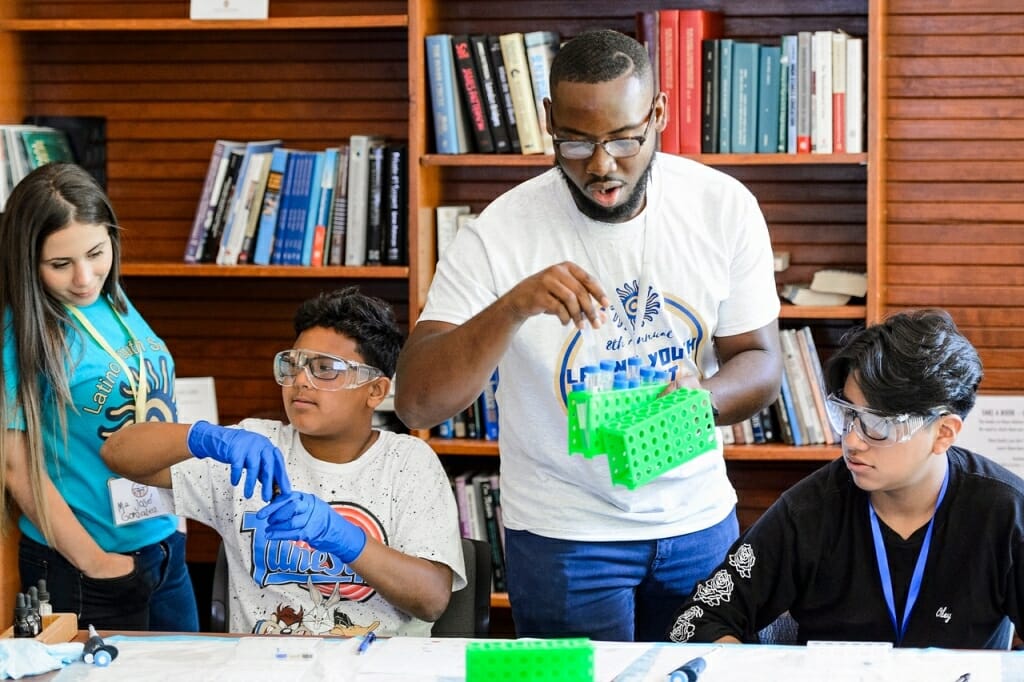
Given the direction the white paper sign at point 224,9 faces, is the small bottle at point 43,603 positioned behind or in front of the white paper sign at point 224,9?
in front

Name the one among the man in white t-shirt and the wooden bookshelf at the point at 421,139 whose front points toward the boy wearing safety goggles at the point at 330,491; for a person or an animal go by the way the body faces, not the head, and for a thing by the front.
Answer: the wooden bookshelf

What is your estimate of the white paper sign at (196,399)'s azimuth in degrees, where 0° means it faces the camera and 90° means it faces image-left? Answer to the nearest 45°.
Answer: approximately 0°

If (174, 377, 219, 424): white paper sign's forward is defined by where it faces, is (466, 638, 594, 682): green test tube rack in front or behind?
in front

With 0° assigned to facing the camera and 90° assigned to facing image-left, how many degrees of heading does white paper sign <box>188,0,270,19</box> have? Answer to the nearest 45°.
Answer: approximately 0°

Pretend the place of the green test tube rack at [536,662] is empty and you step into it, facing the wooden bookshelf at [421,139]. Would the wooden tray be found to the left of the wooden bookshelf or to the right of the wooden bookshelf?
left

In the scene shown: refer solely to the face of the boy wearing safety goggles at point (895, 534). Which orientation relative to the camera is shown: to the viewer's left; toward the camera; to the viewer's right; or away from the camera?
to the viewer's left

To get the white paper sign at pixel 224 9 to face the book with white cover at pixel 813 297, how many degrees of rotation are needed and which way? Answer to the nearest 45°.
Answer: approximately 90° to its left

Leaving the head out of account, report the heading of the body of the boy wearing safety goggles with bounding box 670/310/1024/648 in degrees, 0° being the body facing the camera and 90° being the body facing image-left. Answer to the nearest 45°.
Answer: approximately 45°

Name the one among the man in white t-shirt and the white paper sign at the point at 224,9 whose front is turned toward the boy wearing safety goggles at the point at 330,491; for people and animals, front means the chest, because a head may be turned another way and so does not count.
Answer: the white paper sign
